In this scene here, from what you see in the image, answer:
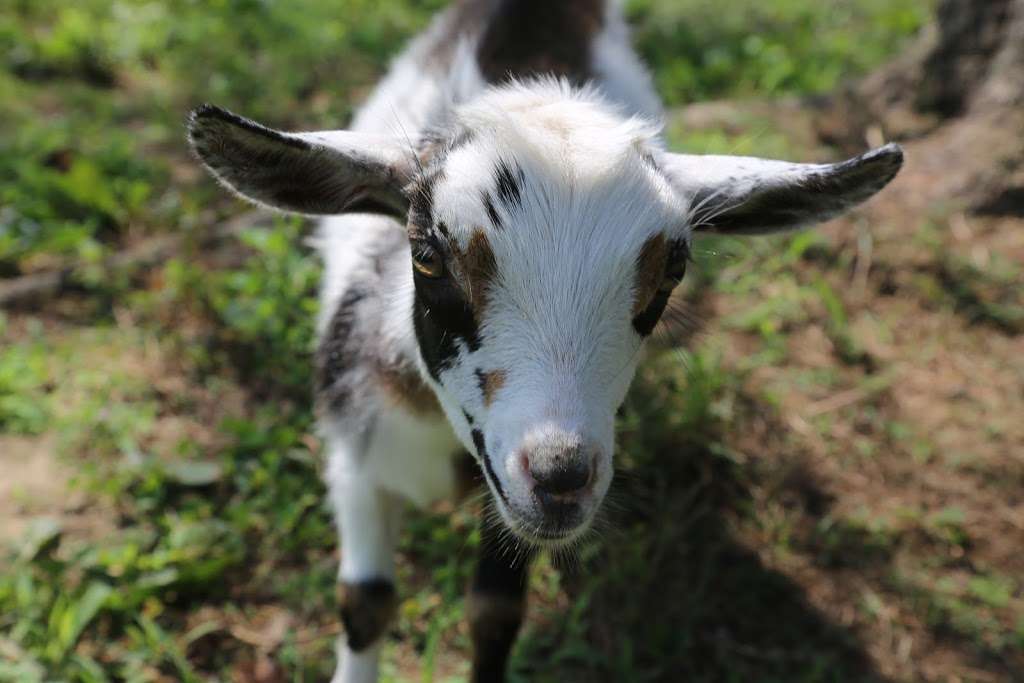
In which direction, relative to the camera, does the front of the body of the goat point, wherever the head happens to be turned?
toward the camera
